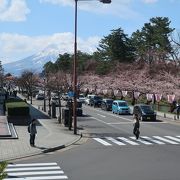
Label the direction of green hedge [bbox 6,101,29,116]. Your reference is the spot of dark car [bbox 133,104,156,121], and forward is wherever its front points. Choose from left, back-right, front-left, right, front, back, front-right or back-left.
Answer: right
